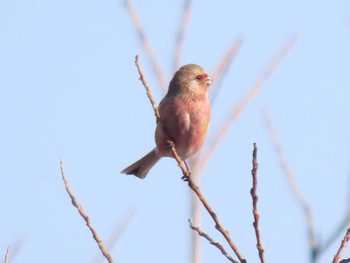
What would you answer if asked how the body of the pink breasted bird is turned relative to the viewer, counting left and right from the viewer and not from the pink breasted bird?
facing the viewer and to the right of the viewer
